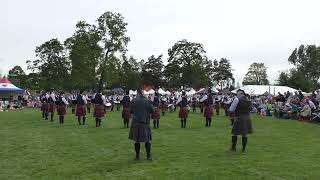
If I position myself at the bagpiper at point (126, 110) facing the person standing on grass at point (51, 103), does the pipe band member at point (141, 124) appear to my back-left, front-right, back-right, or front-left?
back-left

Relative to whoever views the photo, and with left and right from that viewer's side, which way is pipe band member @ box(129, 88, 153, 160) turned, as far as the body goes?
facing away from the viewer

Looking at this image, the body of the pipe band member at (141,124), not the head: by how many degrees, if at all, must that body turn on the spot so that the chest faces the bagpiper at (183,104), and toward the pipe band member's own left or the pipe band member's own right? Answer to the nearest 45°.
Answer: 0° — they already face them

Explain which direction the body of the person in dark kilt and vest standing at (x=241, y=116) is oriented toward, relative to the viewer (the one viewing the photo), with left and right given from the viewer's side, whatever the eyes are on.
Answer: facing away from the viewer and to the left of the viewer

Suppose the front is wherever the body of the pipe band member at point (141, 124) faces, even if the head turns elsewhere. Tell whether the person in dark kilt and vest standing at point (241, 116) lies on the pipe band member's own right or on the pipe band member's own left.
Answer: on the pipe band member's own right

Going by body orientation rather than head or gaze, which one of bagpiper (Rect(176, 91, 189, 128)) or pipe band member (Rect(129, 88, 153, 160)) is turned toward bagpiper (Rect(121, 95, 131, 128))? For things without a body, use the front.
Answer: the pipe band member

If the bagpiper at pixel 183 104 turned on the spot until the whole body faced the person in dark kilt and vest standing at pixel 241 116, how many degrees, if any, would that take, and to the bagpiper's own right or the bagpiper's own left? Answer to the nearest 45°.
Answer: approximately 180°
